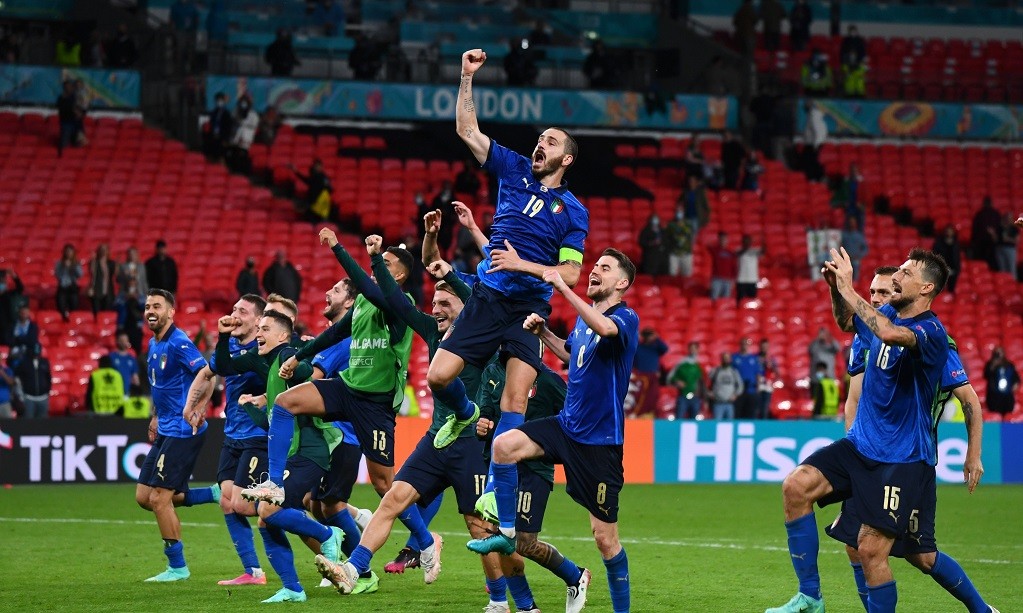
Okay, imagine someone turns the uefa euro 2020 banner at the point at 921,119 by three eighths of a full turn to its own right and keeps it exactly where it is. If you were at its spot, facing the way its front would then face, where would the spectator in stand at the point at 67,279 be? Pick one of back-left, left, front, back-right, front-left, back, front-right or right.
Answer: left

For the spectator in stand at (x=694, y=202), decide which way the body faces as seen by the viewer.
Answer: toward the camera

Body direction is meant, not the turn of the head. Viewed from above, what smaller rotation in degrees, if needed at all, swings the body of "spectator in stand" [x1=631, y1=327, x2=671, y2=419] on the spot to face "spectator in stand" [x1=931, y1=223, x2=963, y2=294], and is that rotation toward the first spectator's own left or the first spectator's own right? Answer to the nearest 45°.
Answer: approximately 135° to the first spectator's own left

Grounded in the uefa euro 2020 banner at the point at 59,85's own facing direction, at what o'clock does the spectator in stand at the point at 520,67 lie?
The spectator in stand is roughly at 9 o'clock from the uefa euro 2020 banner.

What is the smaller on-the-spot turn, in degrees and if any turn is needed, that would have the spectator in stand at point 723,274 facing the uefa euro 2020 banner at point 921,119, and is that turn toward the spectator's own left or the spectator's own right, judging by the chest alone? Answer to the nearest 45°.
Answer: approximately 135° to the spectator's own left

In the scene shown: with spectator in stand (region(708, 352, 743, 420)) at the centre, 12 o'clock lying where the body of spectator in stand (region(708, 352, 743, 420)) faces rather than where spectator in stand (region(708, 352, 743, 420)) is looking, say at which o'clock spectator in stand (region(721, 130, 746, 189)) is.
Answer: spectator in stand (region(721, 130, 746, 189)) is roughly at 6 o'clock from spectator in stand (region(708, 352, 743, 420)).

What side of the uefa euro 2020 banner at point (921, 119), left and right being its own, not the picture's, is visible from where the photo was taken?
front

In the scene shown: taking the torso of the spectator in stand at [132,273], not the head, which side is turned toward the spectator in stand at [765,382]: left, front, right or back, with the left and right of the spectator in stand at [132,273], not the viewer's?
left

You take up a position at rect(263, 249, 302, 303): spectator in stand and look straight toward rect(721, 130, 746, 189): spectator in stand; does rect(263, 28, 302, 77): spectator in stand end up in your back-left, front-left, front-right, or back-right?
front-left

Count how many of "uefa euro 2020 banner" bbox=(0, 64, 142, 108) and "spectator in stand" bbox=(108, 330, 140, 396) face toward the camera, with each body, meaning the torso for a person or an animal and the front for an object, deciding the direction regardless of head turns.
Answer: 2

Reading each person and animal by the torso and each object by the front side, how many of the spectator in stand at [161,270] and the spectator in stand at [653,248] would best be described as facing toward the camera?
2

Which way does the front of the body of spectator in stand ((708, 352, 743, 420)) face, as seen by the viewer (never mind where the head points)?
toward the camera

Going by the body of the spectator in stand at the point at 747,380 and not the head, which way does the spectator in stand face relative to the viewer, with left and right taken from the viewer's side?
facing the viewer

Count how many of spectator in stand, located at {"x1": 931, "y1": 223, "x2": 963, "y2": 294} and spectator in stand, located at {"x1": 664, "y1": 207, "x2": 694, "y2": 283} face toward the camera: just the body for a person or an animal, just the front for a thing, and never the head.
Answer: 2
